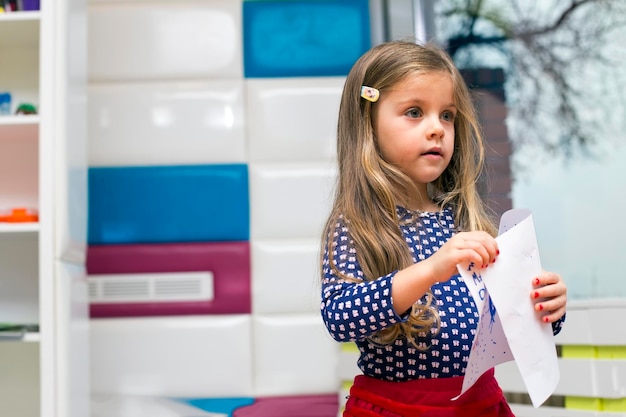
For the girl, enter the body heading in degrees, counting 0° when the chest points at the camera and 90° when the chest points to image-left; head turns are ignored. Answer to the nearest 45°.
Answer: approximately 315°
